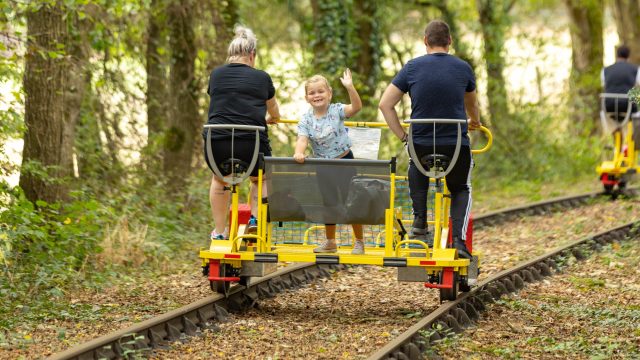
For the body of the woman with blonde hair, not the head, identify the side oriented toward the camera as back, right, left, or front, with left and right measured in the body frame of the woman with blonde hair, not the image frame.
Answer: back

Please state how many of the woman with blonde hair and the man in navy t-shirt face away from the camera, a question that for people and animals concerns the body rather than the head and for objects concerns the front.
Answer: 2

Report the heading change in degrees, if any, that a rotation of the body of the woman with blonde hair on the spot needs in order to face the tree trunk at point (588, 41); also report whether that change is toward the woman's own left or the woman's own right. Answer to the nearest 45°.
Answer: approximately 45° to the woman's own right

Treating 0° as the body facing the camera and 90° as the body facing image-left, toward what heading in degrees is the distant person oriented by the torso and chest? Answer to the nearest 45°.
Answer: approximately 180°

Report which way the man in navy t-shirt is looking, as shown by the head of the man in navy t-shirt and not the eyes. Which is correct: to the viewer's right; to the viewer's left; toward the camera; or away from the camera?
away from the camera

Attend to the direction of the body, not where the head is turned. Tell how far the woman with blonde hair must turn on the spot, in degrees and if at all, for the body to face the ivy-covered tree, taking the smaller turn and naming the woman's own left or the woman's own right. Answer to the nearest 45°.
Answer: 0° — they already face it

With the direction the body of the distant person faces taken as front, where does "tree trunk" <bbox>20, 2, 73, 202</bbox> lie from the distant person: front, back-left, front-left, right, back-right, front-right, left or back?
back-left

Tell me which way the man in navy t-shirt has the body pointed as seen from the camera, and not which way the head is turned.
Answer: away from the camera

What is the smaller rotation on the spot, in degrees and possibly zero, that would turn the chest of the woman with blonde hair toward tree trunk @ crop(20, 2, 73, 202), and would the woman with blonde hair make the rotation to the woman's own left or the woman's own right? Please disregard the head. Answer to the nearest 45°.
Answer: approximately 45° to the woman's own left
